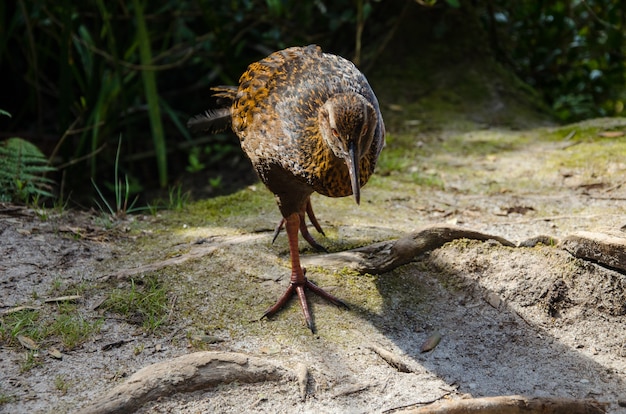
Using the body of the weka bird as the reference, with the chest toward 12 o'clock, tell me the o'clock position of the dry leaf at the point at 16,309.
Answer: The dry leaf is roughly at 4 o'clock from the weka bird.

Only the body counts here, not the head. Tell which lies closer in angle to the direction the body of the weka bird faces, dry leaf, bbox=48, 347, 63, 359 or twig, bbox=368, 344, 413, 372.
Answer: the twig

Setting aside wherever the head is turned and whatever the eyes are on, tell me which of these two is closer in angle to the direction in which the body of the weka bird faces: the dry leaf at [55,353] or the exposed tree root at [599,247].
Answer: the exposed tree root

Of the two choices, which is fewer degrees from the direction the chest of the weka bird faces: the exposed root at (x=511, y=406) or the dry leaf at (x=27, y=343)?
the exposed root

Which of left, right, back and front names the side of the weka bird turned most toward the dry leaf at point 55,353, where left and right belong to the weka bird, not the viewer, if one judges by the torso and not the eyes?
right

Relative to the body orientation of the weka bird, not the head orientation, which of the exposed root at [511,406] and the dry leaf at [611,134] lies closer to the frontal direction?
the exposed root

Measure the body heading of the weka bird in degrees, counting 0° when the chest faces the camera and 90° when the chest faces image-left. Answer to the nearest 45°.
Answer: approximately 315°
